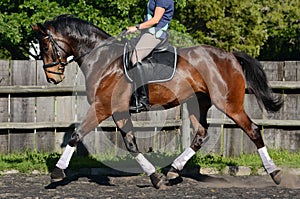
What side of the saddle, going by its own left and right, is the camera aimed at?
left

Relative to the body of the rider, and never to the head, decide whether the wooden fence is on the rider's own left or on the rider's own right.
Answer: on the rider's own right

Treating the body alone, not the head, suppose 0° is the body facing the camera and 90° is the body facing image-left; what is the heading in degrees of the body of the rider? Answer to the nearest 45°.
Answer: approximately 90°

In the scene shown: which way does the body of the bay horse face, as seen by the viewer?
to the viewer's left

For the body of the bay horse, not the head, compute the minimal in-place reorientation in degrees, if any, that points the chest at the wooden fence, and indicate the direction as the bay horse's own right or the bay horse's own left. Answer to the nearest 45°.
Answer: approximately 90° to the bay horse's own right
